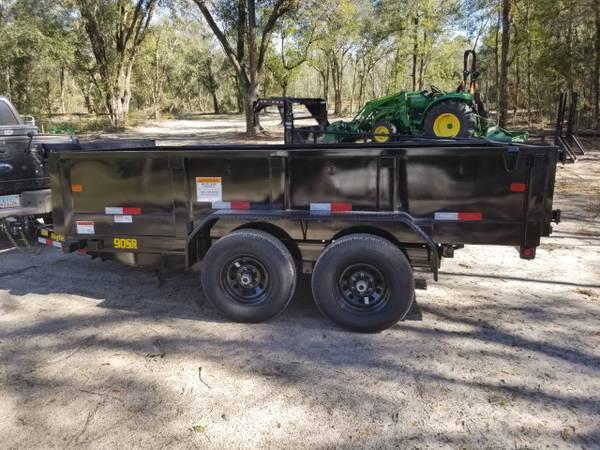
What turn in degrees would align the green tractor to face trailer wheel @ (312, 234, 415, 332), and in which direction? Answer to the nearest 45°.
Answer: approximately 90° to its left

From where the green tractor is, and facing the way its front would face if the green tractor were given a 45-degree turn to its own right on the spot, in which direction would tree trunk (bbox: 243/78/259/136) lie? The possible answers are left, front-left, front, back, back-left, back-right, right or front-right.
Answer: front

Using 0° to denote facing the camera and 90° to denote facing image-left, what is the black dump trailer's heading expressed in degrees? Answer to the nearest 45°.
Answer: approximately 90°

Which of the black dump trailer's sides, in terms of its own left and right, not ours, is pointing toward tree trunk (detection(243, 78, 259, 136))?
right

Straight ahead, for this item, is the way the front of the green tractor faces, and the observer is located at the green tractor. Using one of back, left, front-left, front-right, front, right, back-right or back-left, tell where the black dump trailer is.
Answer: left

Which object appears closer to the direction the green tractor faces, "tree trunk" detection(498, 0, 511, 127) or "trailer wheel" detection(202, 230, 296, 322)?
the trailer wheel

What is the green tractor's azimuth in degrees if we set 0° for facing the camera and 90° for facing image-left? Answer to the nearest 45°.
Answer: approximately 90°

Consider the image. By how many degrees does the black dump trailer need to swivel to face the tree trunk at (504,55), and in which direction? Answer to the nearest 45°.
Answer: approximately 135° to its right

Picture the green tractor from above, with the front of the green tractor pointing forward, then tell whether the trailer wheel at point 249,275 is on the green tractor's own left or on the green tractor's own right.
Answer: on the green tractor's own left

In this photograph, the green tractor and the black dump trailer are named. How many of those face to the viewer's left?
2

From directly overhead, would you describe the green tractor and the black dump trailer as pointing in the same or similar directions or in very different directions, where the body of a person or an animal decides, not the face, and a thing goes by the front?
same or similar directions
